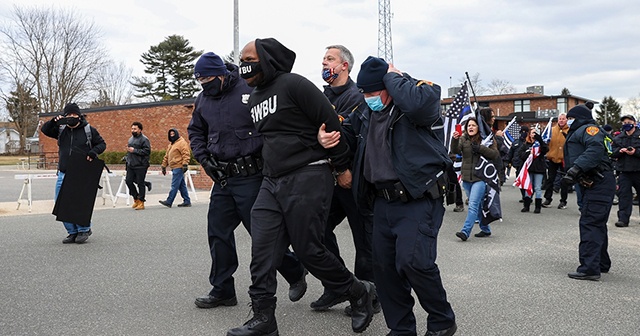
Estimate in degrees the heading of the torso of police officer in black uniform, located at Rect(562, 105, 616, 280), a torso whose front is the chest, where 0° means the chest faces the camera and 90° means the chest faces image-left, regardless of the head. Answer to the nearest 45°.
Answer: approximately 90°

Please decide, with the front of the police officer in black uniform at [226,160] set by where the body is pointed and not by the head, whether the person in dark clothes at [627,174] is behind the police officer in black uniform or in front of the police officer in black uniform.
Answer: behind

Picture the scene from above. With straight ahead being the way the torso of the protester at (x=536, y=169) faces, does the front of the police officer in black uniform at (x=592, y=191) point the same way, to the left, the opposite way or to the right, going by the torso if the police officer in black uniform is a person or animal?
to the right

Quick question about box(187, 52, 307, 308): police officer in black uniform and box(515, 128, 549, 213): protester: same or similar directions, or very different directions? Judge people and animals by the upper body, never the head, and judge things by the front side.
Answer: same or similar directions

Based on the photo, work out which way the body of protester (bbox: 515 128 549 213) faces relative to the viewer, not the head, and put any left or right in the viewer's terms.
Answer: facing the viewer

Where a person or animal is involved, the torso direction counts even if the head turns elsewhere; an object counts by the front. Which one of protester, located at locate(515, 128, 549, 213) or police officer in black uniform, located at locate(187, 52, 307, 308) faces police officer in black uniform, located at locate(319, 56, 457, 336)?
the protester

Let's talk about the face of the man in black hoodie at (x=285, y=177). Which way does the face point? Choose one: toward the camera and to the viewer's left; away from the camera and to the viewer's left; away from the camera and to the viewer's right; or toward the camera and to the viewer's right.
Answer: toward the camera and to the viewer's left

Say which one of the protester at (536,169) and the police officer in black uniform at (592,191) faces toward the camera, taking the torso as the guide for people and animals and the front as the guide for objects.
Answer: the protester

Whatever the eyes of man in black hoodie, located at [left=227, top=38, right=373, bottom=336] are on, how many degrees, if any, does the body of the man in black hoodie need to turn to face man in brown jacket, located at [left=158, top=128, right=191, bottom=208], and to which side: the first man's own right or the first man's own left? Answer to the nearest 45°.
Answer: approximately 135° to the first man's own right

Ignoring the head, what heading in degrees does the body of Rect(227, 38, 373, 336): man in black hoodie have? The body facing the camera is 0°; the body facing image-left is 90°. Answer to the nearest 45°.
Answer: approximately 45°

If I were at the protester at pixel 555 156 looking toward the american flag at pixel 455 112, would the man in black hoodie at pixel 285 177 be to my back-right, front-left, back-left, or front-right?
front-left

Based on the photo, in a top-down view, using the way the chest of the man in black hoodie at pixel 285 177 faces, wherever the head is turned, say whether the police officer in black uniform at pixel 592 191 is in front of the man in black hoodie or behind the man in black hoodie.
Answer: behind

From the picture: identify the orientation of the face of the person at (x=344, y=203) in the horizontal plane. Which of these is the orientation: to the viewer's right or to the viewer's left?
to the viewer's left

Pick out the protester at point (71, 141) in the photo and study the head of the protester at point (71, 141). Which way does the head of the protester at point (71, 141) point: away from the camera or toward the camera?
toward the camera

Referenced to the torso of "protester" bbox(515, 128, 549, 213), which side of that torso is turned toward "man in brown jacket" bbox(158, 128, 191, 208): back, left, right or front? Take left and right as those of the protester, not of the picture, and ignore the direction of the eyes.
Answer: right

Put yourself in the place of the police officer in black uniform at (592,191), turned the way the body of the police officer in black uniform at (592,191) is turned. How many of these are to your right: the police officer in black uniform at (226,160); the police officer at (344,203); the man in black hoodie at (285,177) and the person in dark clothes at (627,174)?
1

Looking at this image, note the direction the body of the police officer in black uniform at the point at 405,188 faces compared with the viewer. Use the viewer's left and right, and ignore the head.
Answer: facing the viewer and to the left of the viewer

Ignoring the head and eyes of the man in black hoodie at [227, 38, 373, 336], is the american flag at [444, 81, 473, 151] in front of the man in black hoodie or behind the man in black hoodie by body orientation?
behind

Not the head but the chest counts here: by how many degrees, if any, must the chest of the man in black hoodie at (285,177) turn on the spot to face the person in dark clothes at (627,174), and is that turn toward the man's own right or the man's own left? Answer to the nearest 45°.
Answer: approximately 180°
